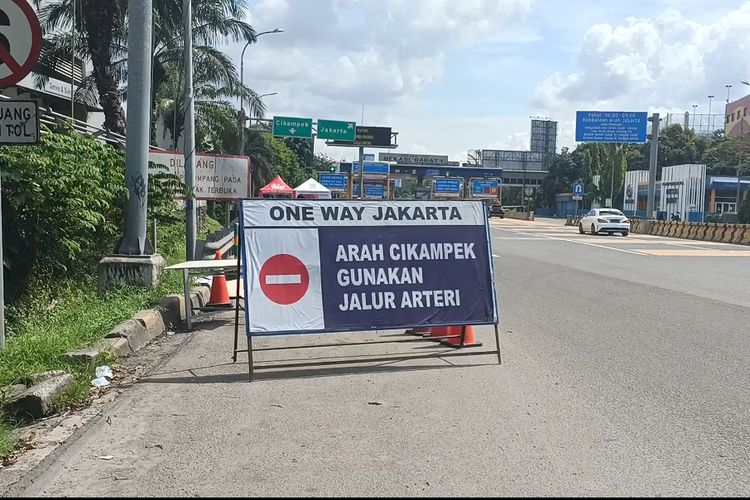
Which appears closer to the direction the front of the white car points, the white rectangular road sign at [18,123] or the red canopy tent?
the red canopy tent

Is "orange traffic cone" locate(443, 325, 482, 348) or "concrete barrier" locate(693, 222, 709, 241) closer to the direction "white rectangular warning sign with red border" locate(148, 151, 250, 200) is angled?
the orange traffic cone

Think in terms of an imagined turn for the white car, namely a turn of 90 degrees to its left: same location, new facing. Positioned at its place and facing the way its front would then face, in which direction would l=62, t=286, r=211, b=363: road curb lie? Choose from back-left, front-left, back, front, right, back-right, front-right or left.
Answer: front-left

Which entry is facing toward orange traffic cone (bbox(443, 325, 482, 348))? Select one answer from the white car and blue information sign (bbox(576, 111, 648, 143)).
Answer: the blue information sign

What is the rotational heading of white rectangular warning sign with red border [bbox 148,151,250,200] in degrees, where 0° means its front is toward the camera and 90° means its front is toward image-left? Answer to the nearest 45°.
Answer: approximately 0°

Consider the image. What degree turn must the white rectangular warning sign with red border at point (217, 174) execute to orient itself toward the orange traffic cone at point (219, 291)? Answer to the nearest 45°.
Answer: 0° — it already faces it

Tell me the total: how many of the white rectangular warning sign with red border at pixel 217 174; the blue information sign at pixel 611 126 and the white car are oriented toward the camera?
2

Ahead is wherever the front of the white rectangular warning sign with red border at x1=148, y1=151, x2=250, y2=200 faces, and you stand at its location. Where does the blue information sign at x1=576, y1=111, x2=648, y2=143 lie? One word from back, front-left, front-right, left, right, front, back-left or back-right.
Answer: back-left

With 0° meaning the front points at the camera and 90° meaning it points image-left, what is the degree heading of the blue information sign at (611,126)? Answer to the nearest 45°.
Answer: approximately 0°
